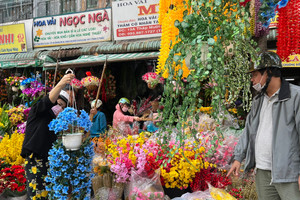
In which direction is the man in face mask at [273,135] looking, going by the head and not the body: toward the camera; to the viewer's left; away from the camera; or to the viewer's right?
to the viewer's left

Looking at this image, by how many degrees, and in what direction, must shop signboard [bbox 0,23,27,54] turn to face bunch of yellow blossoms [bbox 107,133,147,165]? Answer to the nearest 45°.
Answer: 0° — it already faces it

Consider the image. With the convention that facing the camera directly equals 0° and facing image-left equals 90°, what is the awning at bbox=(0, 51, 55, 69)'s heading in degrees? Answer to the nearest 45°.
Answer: approximately 0°

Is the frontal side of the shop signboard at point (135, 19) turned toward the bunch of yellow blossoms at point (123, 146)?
yes

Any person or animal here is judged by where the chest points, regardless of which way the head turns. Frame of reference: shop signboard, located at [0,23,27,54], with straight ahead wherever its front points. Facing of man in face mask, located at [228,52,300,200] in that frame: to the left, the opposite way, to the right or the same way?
to the right

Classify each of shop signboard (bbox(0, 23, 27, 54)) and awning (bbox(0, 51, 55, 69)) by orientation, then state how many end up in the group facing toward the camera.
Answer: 2

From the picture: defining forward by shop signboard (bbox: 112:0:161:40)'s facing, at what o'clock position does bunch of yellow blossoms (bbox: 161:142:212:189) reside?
The bunch of yellow blossoms is roughly at 12 o'clock from the shop signboard.

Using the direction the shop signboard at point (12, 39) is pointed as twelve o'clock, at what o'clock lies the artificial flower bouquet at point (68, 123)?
The artificial flower bouquet is roughly at 12 o'clock from the shop signboard.

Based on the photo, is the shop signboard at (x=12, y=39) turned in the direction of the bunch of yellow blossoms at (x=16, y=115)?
yes
